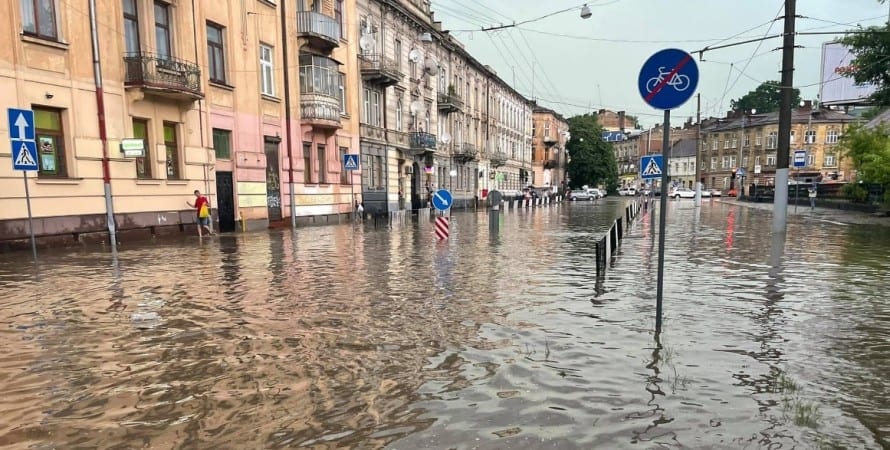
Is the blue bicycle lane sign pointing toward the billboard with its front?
no

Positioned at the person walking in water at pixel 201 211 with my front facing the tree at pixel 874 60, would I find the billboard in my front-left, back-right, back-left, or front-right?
front-left

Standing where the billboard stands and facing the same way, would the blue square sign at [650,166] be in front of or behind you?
in front

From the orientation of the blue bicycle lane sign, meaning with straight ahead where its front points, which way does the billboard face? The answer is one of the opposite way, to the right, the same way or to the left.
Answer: the same way

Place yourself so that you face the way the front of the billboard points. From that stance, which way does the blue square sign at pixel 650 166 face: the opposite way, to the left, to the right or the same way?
the same way

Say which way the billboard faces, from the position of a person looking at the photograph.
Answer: facing the viewer

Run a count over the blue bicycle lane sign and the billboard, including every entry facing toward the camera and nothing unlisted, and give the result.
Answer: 2

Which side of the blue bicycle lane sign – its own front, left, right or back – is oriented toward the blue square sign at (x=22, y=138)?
right

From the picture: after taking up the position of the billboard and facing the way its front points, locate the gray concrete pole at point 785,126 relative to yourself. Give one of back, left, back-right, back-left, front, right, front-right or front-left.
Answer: front

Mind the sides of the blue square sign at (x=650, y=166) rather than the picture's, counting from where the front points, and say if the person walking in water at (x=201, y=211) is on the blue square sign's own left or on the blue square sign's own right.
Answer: on the blue square sign's own right

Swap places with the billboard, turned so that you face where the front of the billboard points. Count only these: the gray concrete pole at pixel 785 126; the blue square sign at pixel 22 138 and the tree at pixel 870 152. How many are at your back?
0

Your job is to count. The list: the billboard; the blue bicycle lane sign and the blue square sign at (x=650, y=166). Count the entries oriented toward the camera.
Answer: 3

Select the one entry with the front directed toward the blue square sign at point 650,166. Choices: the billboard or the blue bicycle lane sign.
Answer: the billboard

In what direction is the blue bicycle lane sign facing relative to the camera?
toward the camera
